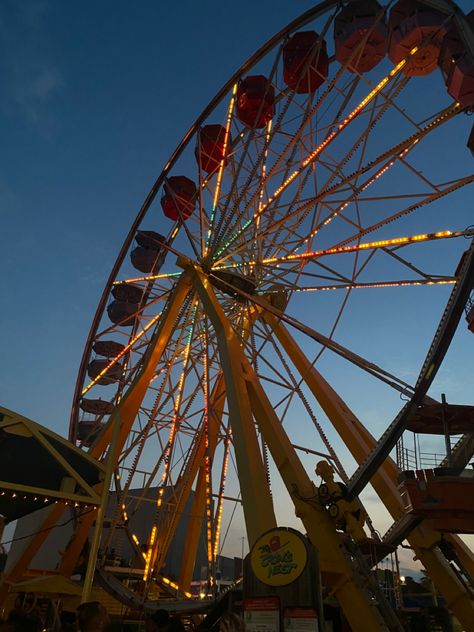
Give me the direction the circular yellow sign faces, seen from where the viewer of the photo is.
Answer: facing the viewer

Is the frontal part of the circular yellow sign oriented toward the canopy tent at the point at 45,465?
no
